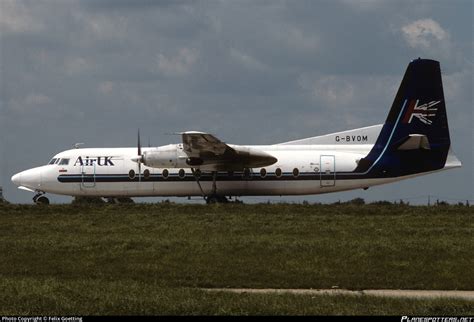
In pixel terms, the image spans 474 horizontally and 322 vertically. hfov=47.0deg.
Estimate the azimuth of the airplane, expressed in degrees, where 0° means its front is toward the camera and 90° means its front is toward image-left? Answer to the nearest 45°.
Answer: approximately 90°
